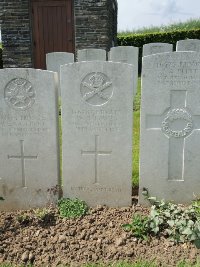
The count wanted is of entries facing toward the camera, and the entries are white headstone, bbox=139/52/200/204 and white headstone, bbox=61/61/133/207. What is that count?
2

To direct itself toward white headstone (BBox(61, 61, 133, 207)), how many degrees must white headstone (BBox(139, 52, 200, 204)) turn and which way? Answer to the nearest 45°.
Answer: approximately 90° to its right

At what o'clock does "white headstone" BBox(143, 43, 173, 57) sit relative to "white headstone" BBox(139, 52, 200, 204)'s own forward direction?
"white headstone" BBox(143, 43, 173, 57) is roughly at 6 o'clock from "white headstone" BBox(139, 52, 200, 204).

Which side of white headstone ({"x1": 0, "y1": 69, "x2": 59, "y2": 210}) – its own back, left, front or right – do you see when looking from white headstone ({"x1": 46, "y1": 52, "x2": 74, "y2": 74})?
back

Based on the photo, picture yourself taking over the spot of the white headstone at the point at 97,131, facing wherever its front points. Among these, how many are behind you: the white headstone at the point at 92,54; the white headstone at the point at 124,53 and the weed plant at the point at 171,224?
2

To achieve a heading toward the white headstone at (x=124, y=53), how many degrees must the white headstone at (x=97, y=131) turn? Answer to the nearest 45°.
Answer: approximately 180°

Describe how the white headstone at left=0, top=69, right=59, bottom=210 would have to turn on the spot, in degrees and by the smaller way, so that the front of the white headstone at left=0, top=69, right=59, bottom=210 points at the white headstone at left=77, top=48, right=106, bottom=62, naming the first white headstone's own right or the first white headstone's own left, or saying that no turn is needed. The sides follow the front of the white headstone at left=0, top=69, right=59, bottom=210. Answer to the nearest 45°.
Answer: approximately 180°

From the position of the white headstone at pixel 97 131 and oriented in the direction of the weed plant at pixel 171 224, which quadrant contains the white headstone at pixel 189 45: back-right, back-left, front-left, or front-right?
back-left

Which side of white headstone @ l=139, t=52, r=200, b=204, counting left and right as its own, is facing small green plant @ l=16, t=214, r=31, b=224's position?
right

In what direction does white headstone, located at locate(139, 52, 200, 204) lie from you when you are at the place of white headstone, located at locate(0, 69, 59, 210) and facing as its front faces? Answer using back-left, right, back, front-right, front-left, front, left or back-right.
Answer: left
